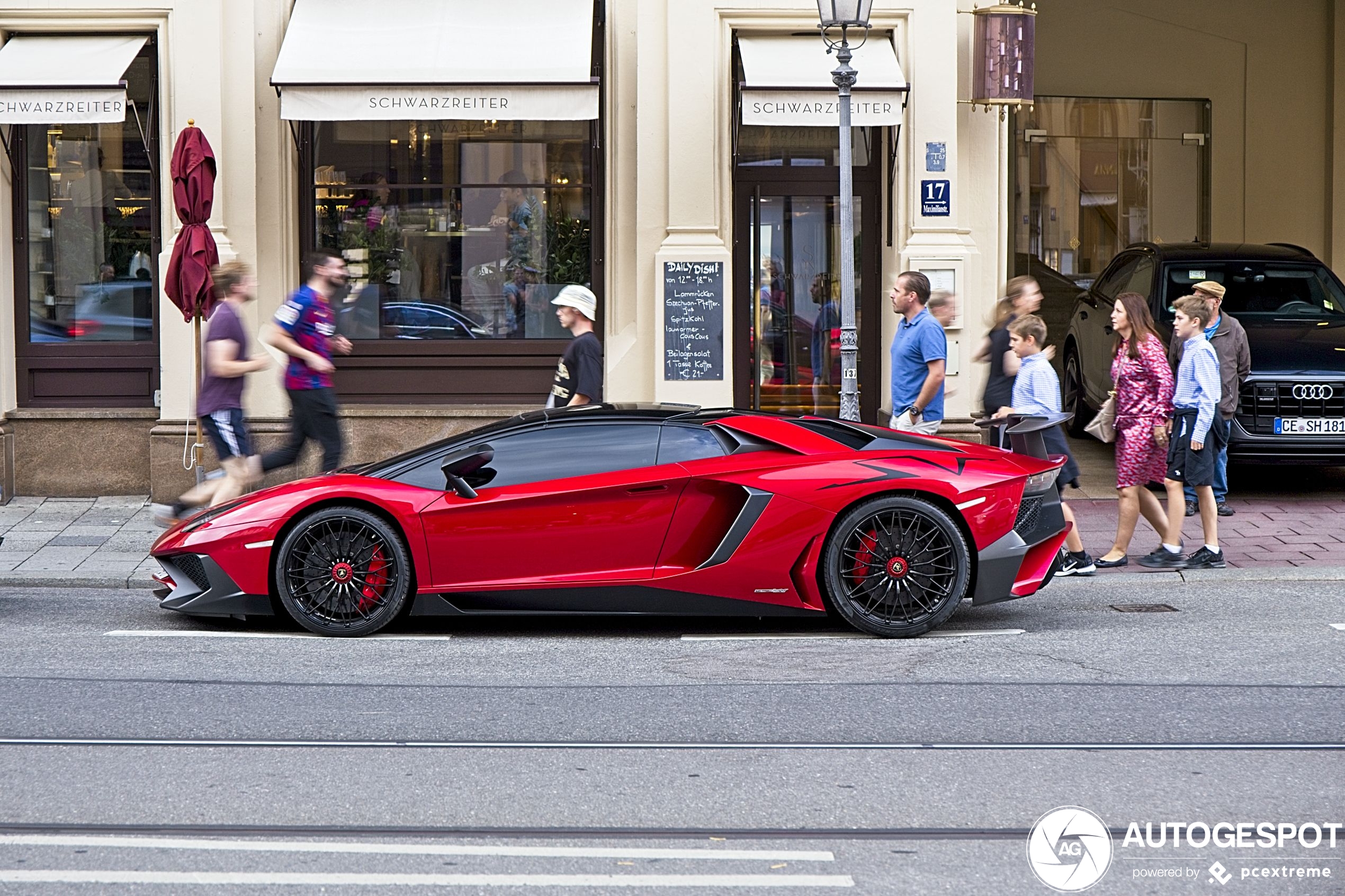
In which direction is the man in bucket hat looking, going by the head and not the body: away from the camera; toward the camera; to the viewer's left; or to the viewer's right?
to the viewer's left

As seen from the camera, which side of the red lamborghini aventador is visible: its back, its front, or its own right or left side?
left

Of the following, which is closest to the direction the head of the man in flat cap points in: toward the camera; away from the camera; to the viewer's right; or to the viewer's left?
to the viewer's left

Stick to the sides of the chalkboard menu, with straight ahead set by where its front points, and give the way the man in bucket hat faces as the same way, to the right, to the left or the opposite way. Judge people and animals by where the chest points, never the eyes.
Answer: to the right

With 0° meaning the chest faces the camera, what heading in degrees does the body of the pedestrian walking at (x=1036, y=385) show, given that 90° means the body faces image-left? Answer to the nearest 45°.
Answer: approximately 90°

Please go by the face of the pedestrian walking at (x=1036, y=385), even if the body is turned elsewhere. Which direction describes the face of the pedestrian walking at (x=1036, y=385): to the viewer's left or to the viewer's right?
to the viewer's left

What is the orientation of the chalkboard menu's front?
toward the camera

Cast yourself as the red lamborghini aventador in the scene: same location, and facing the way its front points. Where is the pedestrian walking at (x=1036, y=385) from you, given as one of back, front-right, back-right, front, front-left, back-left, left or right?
back-right

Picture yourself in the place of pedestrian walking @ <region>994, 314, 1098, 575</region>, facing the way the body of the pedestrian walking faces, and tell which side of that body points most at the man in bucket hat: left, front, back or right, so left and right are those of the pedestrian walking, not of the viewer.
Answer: front

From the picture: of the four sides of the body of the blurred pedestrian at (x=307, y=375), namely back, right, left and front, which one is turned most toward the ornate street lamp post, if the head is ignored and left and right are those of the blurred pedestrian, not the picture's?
front

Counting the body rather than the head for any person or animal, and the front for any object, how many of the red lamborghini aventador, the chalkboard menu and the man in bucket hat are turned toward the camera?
1

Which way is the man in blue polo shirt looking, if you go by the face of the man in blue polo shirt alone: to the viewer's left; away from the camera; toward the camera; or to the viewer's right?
to the viewer's left
